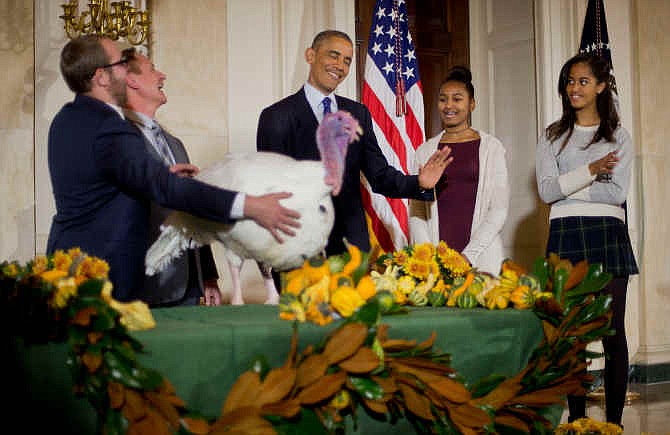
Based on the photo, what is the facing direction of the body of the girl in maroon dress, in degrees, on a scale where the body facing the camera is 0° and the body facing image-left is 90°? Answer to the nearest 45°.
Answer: approximately 45°

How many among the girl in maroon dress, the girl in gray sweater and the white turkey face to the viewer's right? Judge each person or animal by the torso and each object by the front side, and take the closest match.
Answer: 1

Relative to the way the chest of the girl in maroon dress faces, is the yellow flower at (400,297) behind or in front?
in front

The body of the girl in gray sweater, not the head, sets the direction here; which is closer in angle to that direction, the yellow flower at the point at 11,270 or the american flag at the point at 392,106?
the yellow flower

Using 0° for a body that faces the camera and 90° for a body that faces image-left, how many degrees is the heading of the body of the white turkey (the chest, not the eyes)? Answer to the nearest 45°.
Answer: approximately 270°

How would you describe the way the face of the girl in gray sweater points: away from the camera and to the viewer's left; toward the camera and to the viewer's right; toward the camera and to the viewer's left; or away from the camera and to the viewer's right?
toward the camera and to the viewer's left

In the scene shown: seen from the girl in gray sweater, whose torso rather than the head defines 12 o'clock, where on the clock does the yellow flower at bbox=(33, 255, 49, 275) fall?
The yellow flower is roughly at 1 o'clock from the girl in gray sweater.

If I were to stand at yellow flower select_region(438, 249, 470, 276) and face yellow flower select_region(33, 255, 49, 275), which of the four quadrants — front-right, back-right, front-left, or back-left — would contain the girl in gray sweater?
back-right

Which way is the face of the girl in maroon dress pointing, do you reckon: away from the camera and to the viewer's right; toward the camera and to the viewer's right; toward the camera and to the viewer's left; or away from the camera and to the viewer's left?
toward the camera and to the viewer's left

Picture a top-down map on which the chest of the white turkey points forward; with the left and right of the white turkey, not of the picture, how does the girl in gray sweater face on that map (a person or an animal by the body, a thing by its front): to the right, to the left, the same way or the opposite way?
to the right

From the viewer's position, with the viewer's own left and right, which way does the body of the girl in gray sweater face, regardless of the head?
facing the viewer

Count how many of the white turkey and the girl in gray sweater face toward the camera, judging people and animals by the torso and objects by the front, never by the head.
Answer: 1

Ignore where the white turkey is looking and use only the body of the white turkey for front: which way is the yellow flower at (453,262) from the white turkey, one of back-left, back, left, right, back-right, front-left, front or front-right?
front-left
